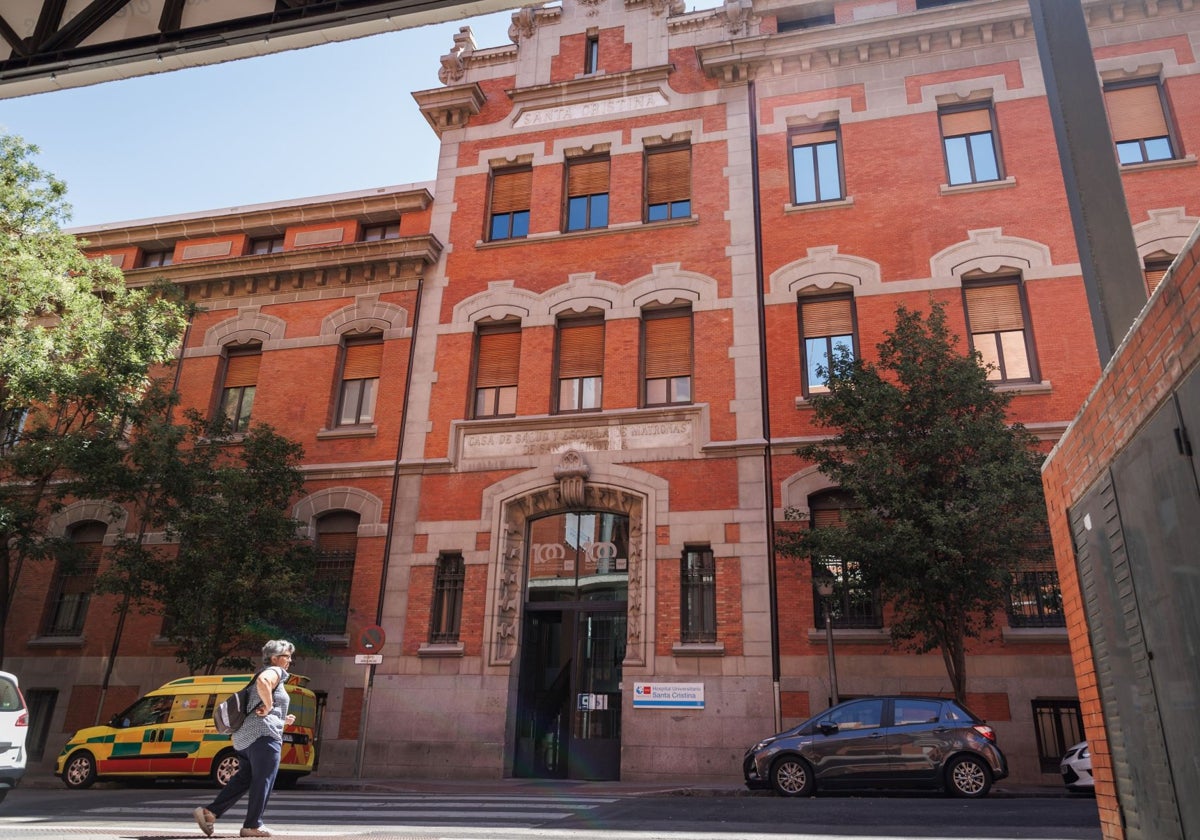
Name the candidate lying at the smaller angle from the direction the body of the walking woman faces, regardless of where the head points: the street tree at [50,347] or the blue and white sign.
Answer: the blue and white sign

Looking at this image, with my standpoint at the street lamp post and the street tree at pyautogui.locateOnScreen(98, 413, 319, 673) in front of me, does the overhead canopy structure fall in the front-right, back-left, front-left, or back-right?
front-left

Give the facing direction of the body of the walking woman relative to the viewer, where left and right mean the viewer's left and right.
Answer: facing to the right of the viewer

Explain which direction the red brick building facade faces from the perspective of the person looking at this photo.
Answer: facing the viewer

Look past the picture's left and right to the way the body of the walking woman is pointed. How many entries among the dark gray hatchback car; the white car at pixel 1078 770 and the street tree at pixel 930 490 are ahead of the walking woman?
3

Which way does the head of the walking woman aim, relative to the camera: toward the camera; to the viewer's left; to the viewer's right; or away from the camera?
to the viewer's right

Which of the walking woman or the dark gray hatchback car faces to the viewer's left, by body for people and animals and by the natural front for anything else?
the dark gray hatchback car

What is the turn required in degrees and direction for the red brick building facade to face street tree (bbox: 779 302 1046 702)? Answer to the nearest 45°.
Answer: approximately 45° to its left

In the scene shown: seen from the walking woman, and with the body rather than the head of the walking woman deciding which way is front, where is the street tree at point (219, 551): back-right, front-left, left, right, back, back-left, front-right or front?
left

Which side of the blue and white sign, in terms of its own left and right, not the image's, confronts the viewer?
front

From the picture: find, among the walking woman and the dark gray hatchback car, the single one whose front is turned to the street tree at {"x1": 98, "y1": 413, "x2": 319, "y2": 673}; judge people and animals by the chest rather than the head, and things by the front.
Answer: the dark gray hatchback car

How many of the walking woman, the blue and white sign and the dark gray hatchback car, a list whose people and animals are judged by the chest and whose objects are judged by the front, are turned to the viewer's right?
1

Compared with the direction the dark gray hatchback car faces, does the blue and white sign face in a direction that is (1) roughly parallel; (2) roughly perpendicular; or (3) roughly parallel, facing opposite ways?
roughly perpendicular

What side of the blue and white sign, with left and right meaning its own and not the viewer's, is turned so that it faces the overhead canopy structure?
front

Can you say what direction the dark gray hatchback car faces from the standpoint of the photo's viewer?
facing to the left of the viewer

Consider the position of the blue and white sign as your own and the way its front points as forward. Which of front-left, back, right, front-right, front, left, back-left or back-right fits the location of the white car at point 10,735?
front-right

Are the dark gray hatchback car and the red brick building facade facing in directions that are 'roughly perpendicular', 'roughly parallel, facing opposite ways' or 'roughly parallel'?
roughly perpendicular

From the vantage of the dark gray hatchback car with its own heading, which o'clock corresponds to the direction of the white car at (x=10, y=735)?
The white car is roughly at 11 o'clock from the dark gray hatchback car.

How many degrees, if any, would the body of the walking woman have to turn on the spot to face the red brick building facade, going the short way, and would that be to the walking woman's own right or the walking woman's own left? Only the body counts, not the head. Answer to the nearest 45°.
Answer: approximately 45° to the walking woman's own left
